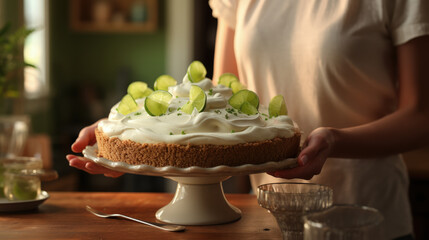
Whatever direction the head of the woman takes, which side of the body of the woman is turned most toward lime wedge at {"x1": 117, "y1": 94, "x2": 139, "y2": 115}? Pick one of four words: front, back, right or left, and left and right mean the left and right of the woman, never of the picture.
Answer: front

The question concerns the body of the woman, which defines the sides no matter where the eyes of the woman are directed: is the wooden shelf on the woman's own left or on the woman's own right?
on the woman's own right

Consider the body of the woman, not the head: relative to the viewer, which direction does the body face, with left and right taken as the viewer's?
facing the viewer and to the left of the viewer

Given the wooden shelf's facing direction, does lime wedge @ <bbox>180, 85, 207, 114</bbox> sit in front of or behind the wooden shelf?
in front

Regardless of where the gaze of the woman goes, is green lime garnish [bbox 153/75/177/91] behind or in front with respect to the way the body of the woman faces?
in front

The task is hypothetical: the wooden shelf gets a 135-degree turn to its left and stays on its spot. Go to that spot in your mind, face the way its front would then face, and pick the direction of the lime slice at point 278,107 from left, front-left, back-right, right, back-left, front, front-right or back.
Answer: back-right

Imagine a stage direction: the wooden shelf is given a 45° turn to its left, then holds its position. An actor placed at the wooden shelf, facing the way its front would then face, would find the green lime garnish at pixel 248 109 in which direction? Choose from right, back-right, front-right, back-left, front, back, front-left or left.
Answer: front-right

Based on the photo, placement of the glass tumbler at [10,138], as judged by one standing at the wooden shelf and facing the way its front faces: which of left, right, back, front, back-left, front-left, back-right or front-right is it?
front

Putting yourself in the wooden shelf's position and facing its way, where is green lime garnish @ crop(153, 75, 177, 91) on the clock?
The green lime garnish is roughly at 12 o'clock from the wooden shelf.

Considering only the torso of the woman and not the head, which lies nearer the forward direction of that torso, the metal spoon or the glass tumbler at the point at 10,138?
the metal spoon

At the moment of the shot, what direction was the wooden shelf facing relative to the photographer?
facing the viewer

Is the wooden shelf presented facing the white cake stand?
yes

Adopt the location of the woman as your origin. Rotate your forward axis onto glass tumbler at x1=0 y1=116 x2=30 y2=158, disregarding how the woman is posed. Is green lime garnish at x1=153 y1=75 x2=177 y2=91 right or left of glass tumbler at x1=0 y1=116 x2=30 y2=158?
left

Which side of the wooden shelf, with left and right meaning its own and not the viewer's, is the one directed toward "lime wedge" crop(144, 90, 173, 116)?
front

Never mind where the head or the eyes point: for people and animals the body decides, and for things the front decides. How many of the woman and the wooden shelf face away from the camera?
0
